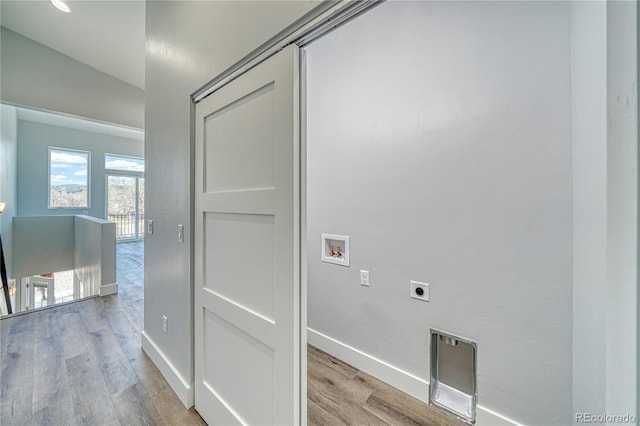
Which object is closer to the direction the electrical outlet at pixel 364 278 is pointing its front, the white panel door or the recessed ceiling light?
the white panel door

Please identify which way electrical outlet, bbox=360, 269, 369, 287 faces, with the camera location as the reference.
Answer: facing the viewer and to the left of the viewer

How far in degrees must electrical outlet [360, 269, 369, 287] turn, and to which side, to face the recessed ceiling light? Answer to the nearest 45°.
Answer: approximately 45° to its right

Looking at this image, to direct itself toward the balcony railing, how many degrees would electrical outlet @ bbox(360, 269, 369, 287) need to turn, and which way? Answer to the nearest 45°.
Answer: approximately 90° to its right

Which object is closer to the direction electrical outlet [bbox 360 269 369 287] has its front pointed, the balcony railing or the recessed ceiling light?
the recessed ceiling light

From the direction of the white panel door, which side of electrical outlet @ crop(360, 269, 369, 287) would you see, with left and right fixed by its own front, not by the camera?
front
